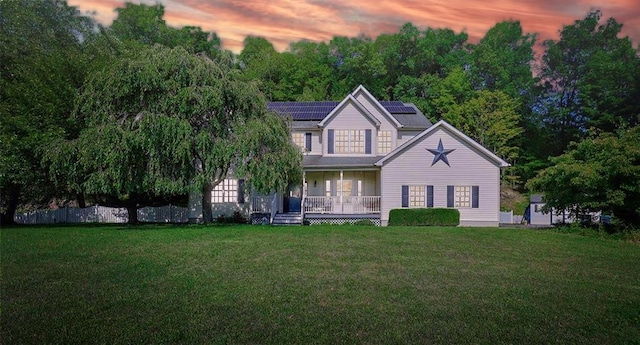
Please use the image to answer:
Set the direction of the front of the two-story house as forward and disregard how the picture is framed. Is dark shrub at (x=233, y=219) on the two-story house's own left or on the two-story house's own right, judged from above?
on the two-story house's own right

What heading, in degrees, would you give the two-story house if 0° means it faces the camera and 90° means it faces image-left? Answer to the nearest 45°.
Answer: approximately 0°

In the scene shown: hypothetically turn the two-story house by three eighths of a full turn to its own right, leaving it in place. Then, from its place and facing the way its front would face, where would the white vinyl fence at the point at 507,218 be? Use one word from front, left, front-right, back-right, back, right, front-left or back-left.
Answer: right
